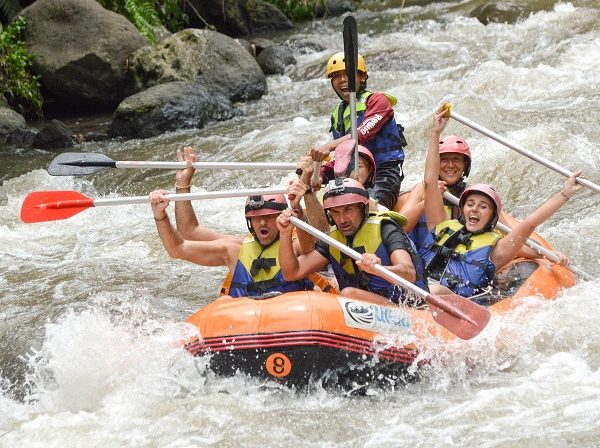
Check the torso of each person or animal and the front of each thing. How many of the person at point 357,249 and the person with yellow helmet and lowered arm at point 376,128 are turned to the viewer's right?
0

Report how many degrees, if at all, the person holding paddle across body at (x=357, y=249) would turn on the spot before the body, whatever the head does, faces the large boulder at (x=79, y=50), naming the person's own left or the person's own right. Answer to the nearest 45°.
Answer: approximately 90° to the person's own right

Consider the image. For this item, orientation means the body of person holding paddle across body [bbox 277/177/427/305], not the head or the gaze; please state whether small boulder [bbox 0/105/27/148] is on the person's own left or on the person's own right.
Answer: on the person's own right

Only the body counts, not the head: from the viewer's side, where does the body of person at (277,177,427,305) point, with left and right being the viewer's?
facing the viewer and to the left of the viewer

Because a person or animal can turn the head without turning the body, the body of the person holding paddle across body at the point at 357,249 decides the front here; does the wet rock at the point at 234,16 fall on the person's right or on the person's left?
on the person's right

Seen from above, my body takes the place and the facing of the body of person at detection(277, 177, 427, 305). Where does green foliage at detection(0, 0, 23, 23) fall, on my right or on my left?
on my right
